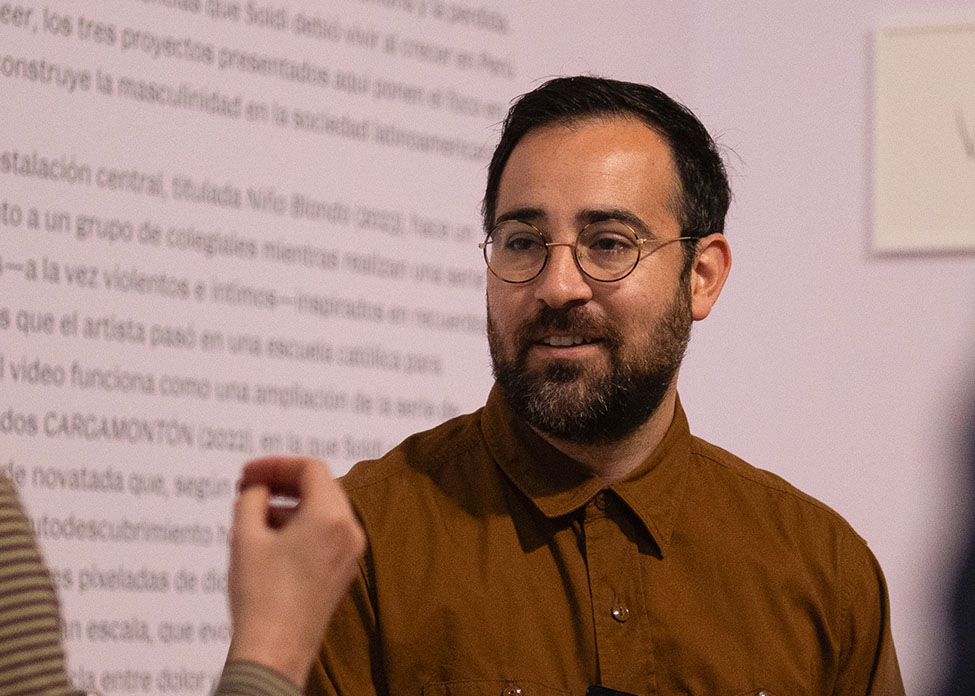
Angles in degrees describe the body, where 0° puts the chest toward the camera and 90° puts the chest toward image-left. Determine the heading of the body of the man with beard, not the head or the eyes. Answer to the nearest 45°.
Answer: approximately 0°

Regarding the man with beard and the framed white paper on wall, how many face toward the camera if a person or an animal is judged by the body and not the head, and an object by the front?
2

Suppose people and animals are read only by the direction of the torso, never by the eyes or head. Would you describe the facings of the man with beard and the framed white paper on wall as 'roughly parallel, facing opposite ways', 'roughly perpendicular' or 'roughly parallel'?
roughly parallel

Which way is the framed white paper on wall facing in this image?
toward the camera

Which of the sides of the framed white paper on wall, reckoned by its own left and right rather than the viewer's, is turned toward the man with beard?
front

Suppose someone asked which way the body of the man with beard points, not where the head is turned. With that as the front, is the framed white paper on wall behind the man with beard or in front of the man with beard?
behind

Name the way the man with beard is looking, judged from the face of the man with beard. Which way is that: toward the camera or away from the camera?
toward the camera
